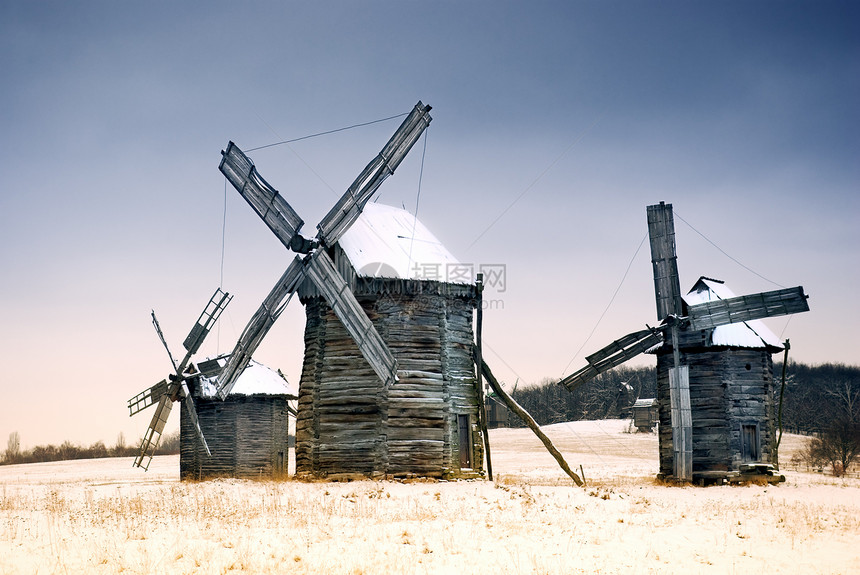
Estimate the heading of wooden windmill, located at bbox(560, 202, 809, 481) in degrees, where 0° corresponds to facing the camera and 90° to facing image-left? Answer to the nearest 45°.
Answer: approximately 45°
